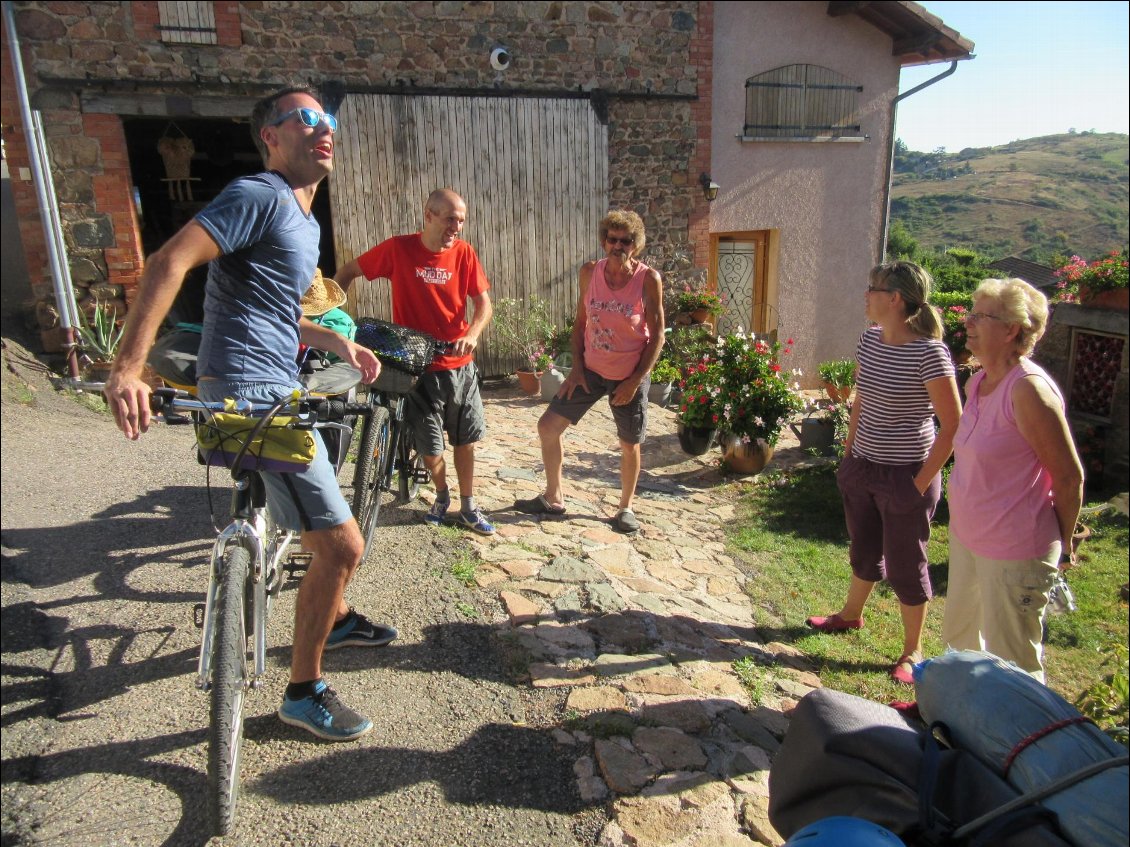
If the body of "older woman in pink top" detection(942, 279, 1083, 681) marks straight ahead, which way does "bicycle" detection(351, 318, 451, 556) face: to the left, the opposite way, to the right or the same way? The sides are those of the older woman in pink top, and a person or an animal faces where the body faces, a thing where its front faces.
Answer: to the left

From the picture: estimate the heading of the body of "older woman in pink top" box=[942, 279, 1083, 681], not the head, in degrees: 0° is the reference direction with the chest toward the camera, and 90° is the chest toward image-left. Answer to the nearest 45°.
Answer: approximately 45°

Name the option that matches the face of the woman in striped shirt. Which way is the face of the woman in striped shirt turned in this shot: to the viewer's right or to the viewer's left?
to the viewer's left

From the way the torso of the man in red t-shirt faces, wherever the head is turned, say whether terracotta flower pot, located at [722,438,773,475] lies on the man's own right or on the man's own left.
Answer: on the man's own left

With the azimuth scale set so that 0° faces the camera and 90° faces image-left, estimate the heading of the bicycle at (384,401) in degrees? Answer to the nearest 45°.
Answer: approximately 0°

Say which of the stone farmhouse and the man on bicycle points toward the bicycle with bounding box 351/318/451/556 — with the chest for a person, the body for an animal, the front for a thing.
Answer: the stone farmhouse

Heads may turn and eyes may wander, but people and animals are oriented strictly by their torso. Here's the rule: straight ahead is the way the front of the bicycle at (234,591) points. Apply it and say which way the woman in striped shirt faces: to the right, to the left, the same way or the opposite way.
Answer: to the right

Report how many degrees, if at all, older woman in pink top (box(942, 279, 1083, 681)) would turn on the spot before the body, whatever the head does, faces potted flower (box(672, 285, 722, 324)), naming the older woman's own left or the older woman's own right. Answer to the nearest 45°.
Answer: approximately 90° to the older woman's own right

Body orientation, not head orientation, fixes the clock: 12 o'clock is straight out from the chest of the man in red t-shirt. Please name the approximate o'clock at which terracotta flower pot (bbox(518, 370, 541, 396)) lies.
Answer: The terracotta flower pot is roughly at 8 o'clock from the man in red t-shirt.
